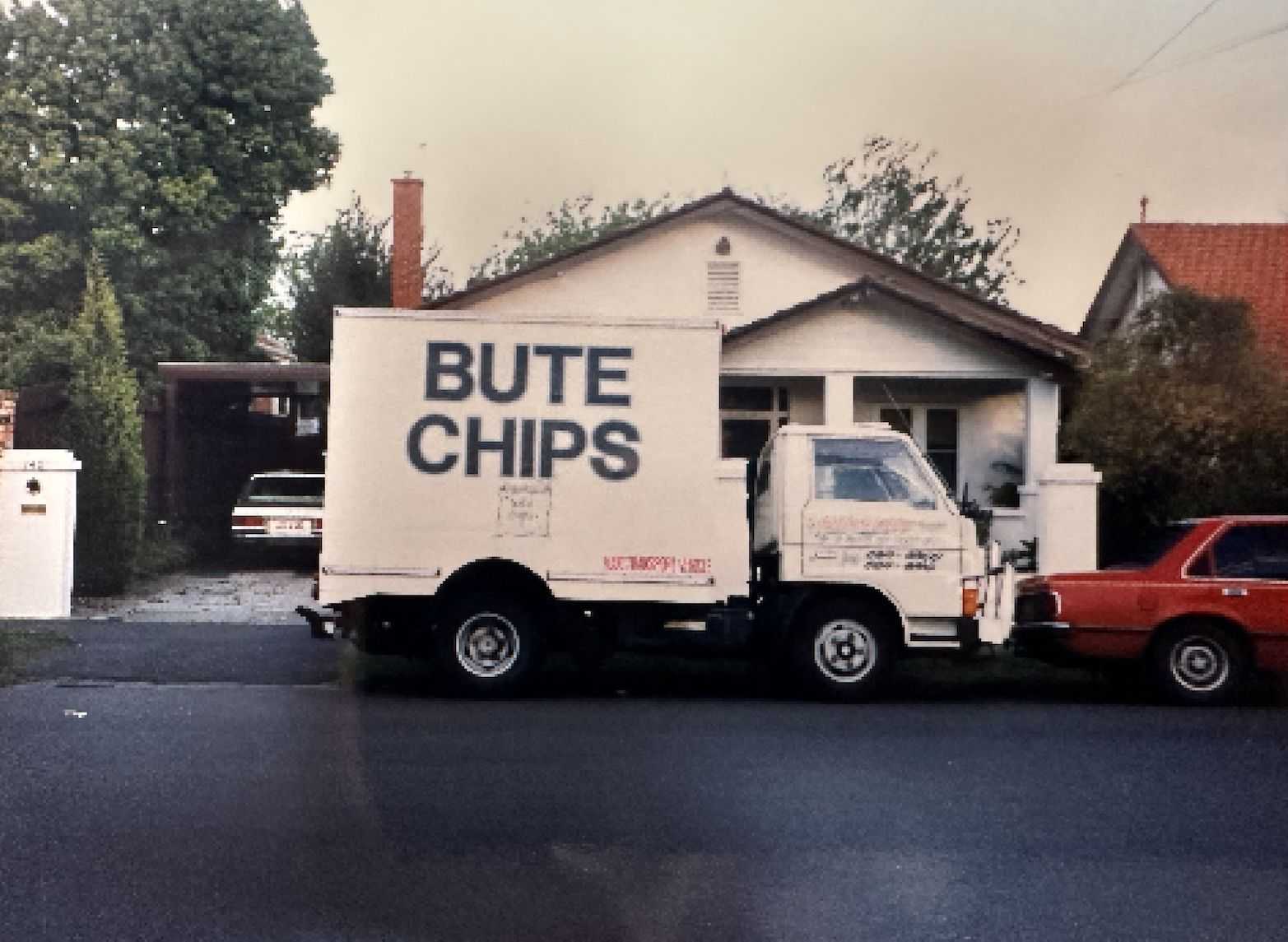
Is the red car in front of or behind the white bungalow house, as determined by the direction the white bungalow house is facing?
in front

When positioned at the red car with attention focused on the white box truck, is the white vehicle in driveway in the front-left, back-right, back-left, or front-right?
front-right

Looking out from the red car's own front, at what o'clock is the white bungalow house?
The white bungalow house is roughly at 8 o'clock from the red car.

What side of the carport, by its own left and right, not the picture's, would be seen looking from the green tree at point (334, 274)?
back

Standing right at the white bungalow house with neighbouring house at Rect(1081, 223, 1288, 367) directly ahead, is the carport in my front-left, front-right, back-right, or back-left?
back-left

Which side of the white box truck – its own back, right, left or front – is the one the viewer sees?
right

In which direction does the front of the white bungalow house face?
toward the camera

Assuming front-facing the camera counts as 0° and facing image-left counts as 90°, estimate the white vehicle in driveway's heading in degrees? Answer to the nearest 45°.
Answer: approximately 180°

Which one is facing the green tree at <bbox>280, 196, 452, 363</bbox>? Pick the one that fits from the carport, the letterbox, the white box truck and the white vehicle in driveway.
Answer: the white vehicle in driveway

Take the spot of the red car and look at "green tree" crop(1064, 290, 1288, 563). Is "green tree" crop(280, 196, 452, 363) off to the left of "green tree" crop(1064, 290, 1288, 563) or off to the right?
left

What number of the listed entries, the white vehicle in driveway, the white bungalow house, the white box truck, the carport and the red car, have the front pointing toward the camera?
2

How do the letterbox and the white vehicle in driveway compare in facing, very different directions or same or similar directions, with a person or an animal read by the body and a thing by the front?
very different directions
